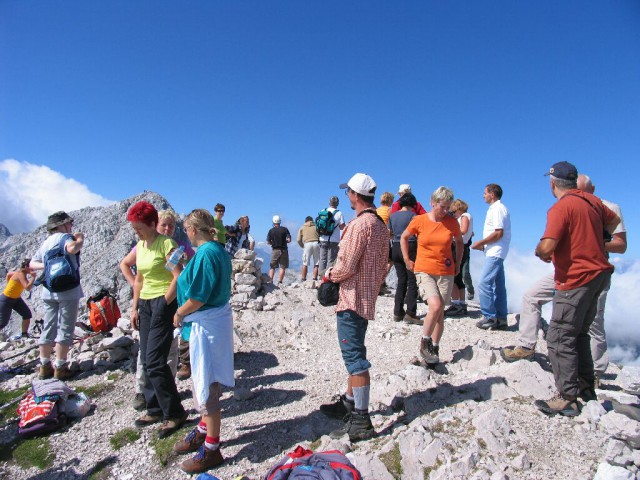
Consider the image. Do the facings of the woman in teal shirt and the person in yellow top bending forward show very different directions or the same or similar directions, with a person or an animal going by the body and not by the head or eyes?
very different directions

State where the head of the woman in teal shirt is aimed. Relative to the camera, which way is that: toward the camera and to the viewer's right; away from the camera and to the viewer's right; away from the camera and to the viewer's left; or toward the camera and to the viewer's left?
away from the camera and to the viewer's left

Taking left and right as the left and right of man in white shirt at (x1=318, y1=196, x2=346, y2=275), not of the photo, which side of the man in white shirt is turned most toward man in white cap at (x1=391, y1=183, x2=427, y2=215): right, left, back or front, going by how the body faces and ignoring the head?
right

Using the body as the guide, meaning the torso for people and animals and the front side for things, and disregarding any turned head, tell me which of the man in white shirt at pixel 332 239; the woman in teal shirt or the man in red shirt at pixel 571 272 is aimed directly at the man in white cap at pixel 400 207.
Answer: the man in red shirt

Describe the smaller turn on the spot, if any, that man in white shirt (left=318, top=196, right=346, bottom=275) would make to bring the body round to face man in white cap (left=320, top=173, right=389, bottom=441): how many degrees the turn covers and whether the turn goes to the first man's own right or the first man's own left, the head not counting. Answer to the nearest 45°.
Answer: approximately 135° to the first man's own right

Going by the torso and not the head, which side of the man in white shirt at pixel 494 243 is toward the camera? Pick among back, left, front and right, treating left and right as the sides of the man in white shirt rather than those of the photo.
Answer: left

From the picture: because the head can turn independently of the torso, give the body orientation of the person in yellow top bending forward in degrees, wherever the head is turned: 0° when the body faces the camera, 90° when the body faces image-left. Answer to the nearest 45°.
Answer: approximately 270°

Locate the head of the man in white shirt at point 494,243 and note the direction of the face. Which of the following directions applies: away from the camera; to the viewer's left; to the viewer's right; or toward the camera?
to the viewer's left

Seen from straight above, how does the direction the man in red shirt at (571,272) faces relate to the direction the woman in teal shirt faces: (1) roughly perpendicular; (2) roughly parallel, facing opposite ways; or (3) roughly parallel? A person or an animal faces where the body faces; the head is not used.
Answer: roughly perpendicular
